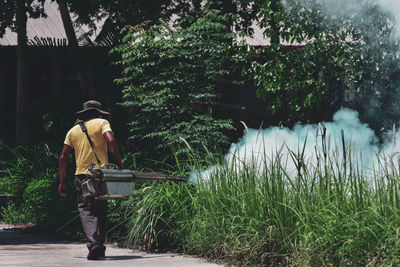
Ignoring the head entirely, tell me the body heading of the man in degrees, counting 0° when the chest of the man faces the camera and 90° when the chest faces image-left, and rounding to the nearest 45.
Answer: approximately 180°

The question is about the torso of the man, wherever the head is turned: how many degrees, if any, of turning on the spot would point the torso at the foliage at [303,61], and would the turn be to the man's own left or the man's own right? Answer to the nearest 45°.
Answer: approximately 45° to the man's own right

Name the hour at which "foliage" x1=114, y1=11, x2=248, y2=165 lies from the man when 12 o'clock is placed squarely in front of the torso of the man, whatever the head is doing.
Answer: The foliage is roughly at 1 o'clock from the man.

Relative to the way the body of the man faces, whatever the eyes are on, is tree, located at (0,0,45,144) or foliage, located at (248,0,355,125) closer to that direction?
the tree

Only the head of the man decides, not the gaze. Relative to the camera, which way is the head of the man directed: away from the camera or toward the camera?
away from the camera
